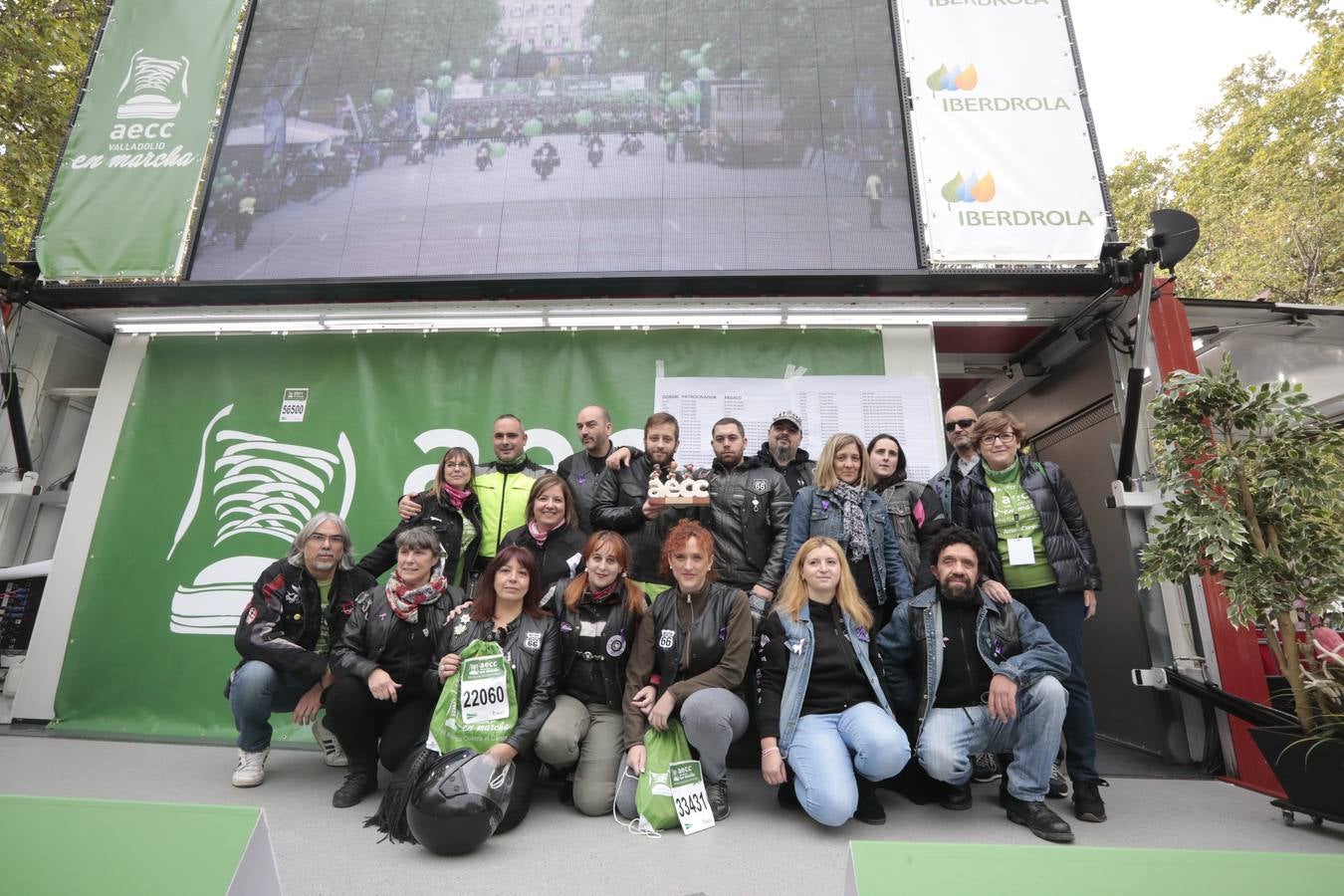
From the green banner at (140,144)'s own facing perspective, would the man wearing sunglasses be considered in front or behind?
in front

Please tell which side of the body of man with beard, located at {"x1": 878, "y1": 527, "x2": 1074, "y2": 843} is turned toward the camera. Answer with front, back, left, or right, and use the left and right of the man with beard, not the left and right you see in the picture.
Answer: front

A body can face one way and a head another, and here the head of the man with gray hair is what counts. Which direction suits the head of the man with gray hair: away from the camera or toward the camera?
toward the camera

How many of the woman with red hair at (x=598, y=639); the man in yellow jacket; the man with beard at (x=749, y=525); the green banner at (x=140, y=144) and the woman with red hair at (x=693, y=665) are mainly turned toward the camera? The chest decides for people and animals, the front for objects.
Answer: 5

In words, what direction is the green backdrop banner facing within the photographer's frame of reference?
facing the viewer

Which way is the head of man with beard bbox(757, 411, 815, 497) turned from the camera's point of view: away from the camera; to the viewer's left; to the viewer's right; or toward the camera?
toward the camera

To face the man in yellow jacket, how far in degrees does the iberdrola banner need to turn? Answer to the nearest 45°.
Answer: approximately 45° to its right

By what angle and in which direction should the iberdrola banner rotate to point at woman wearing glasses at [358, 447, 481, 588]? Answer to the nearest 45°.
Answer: approximately 45° to its right

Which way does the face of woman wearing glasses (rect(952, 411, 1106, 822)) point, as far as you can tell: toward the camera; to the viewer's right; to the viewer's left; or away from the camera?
toward the camera

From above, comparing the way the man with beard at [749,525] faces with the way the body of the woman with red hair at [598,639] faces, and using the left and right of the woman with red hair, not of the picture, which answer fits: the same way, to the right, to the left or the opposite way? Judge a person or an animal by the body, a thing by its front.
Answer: the same way

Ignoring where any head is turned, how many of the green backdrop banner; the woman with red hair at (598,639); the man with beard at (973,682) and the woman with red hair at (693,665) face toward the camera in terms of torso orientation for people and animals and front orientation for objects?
4

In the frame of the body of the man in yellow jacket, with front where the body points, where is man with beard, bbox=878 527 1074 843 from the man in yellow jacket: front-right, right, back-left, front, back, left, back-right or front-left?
front-left

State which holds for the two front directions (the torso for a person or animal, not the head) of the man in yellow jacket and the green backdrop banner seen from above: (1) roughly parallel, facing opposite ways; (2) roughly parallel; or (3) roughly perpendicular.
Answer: roughly parallel

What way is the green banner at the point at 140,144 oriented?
toward the camera

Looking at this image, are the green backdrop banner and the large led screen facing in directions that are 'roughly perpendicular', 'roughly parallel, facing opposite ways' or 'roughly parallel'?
roughly parallel

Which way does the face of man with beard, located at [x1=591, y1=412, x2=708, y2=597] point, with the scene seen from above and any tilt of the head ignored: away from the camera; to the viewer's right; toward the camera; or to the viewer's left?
toward the camera

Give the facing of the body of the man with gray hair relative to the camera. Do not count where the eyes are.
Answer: toward the camera

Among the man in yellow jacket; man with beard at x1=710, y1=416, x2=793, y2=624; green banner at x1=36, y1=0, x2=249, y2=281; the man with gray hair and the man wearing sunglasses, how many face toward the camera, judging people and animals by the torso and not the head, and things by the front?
5
